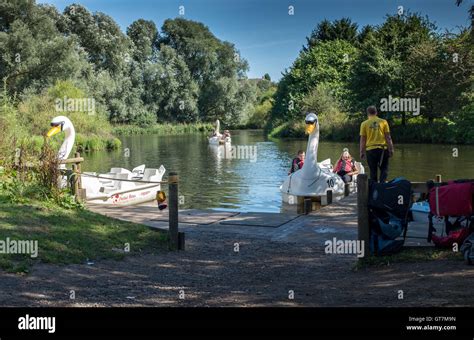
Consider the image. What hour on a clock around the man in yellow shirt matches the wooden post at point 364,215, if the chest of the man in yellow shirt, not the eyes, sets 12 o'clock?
The wooden post is roughly at 6 o'clock from the man in yellow shirt.

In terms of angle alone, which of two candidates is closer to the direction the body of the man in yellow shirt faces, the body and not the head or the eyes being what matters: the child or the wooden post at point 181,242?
the child

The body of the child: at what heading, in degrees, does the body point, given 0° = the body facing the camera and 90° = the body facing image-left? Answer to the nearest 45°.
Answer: approximately 0°

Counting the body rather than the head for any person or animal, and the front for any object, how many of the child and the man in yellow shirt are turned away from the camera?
1

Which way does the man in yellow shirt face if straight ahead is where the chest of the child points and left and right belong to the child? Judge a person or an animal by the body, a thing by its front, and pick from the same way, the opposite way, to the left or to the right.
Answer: the opposite way

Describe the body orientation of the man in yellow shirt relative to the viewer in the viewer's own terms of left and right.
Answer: facing away from the viewer

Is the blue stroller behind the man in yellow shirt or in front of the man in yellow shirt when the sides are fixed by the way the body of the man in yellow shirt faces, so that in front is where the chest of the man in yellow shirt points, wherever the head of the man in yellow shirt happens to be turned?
behind

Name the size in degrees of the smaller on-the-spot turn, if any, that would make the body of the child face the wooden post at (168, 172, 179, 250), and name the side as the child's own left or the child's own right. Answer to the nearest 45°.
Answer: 0° — they already face it

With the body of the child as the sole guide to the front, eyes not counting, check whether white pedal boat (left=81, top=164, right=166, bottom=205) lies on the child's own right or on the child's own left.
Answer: on the child's own right

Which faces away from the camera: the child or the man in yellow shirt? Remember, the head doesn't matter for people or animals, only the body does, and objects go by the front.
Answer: the man in yellow shirt

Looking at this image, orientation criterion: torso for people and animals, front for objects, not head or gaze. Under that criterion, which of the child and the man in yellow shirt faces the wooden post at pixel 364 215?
the child
